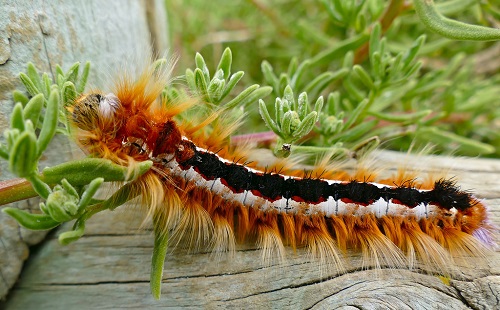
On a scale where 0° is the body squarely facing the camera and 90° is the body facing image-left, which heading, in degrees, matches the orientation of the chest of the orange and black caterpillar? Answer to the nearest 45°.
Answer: approximately 90°
